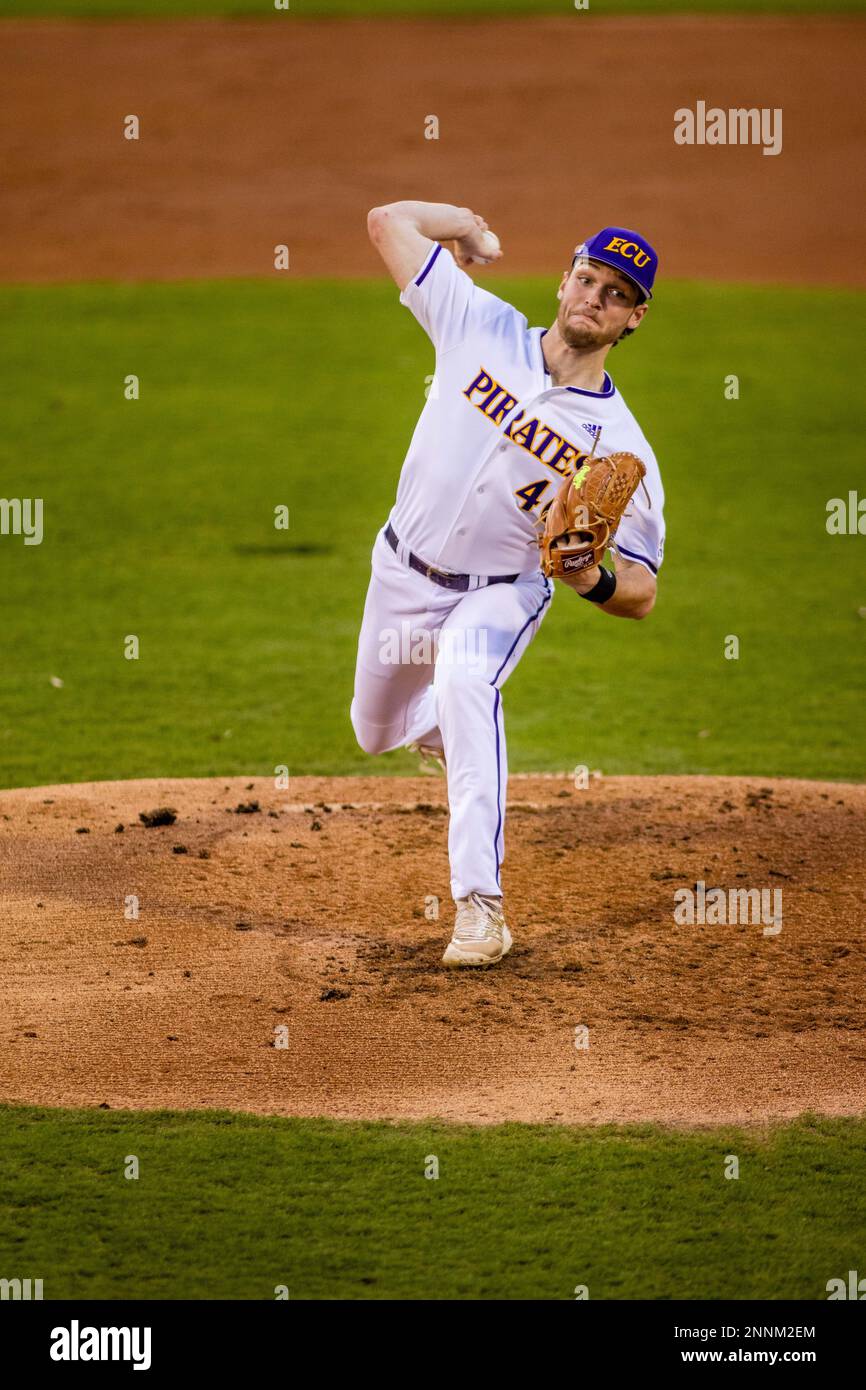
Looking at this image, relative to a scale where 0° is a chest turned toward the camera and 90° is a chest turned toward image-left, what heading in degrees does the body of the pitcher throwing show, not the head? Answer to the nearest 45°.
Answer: approximately 0°
